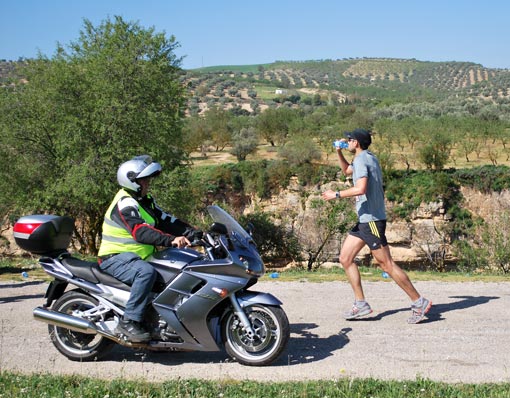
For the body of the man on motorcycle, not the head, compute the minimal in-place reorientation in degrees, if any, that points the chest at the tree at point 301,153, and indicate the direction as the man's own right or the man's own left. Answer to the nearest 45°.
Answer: approximately 90° to the man's own left

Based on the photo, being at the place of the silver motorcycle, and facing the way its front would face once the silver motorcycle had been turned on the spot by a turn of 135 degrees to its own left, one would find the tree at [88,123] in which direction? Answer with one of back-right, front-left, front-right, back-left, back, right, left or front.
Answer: front-right

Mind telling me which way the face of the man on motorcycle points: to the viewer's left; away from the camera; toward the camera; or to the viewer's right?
to the viewer's right

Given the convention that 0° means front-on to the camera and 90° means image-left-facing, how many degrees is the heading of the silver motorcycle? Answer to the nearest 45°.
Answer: approximately 270°

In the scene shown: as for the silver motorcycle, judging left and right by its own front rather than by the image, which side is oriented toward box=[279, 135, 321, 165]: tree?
left

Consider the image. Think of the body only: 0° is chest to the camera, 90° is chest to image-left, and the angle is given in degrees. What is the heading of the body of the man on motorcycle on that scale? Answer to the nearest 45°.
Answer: approximately 270°

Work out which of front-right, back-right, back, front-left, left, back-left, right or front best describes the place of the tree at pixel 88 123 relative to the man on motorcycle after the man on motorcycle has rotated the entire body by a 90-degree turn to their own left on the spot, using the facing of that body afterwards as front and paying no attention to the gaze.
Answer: front
